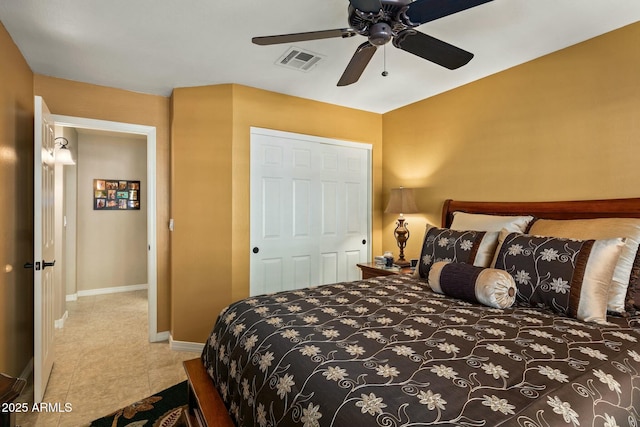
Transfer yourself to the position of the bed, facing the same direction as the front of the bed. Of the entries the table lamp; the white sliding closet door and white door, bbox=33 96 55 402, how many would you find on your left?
0

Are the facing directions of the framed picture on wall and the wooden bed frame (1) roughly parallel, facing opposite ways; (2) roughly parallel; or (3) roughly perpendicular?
roughly perpendicular

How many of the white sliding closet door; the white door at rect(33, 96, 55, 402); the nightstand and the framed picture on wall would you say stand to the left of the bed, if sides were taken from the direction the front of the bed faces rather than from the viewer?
0

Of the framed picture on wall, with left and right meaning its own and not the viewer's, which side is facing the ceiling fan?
front

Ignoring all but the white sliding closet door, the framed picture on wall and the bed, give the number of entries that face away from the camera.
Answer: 0

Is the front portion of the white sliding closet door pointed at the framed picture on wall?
no

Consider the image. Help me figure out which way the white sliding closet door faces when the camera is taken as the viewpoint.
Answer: facing the viewer and to the right of the viewer

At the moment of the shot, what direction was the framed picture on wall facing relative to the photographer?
facing the viewer

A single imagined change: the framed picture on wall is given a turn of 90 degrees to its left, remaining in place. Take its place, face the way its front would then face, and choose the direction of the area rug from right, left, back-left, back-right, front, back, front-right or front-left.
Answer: right

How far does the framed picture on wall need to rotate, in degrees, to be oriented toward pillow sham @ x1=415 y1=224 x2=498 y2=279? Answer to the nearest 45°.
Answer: approximately 45° to its left

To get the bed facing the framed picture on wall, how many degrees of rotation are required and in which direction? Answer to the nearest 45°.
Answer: approximately 90° to its right

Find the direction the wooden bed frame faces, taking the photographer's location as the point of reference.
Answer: facing the viewer and to the left of the viewer

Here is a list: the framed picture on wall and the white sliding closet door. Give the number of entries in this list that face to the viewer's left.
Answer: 0

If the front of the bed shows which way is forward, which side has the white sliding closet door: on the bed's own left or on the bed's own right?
on the bed's own right

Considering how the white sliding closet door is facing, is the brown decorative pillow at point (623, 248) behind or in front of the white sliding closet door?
in front

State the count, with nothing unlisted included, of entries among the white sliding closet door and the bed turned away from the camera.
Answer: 0

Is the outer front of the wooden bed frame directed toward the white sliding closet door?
no

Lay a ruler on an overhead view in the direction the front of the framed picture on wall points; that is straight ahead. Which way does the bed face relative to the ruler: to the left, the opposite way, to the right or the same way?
to the right
